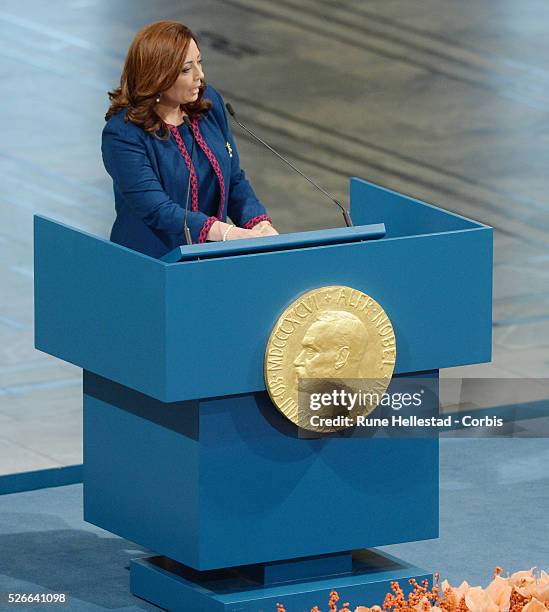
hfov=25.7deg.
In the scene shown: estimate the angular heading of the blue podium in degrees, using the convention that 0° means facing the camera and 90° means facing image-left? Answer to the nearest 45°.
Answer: approximately 315°
